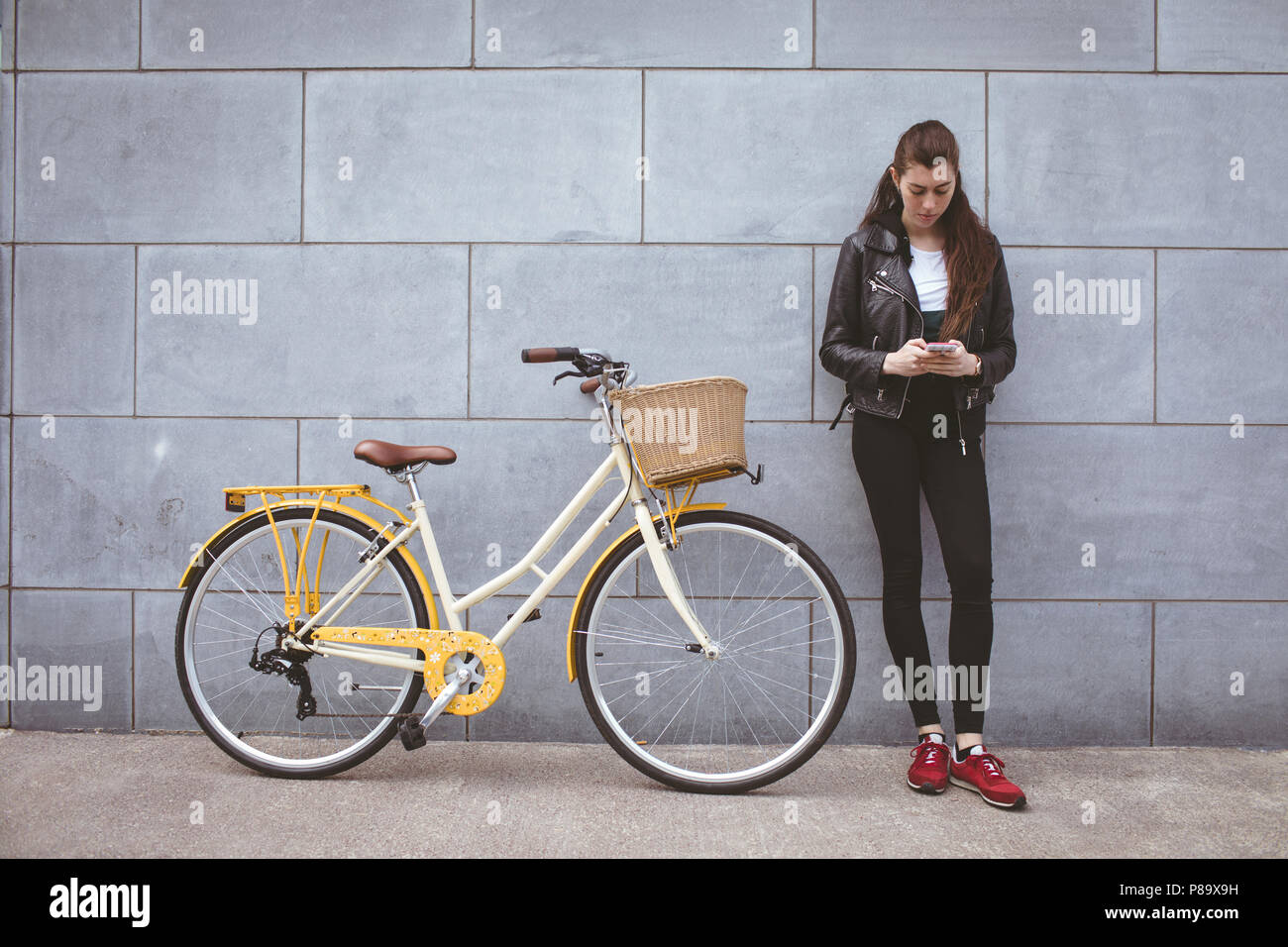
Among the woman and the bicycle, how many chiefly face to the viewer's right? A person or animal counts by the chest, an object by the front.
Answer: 1

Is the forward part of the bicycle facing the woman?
yes

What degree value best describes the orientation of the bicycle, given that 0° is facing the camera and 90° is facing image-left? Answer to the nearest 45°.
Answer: approximately 270°

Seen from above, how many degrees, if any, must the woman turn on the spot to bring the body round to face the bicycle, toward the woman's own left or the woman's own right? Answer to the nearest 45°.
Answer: approximately 90° to the woman's own right

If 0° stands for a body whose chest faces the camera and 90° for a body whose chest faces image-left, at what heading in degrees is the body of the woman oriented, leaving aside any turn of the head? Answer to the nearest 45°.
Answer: approximately 0°
